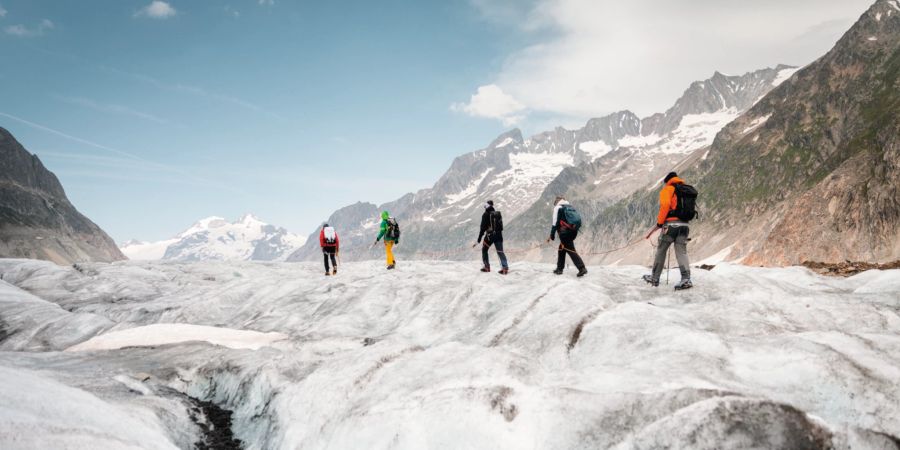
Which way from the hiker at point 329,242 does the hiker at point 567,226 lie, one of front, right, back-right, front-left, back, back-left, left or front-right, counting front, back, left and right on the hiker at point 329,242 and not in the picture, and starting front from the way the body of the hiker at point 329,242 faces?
back-right

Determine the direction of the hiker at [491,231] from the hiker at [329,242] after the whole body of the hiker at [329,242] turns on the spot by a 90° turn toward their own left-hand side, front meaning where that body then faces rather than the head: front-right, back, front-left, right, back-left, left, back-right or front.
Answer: back-left

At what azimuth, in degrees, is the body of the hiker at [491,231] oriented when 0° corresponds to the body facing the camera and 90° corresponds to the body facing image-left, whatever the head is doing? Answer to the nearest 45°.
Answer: approximately 135°

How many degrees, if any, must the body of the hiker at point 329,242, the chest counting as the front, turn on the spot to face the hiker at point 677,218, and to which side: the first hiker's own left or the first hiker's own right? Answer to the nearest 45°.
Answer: approximately 135° to the first hiker's own right

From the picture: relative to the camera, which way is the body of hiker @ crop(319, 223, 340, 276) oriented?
away from the camera
